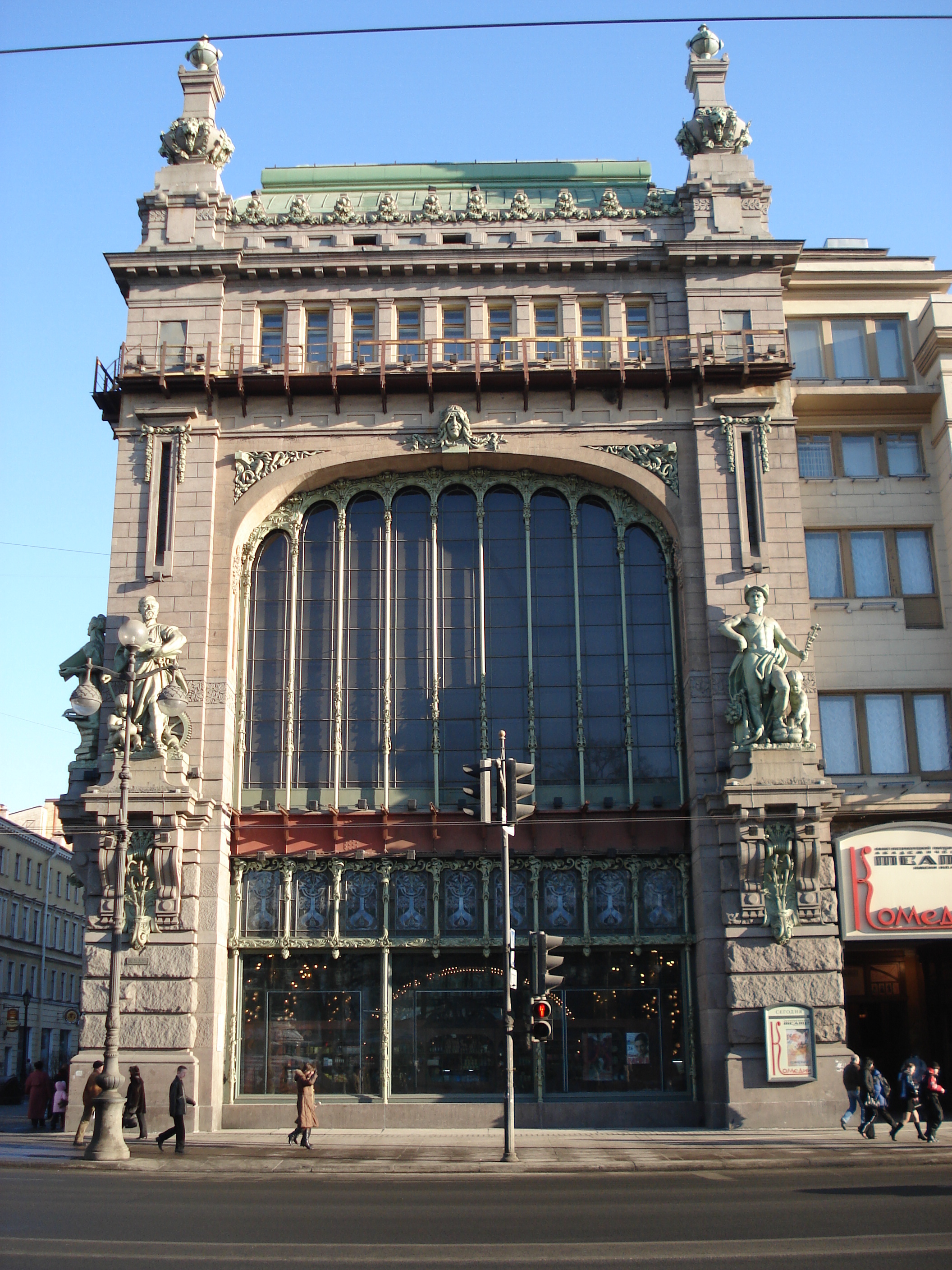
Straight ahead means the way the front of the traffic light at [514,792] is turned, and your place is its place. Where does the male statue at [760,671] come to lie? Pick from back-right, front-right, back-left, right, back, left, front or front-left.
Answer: front-left

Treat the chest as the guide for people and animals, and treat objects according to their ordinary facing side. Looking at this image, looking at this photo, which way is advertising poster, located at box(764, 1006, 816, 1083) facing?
toward the camera

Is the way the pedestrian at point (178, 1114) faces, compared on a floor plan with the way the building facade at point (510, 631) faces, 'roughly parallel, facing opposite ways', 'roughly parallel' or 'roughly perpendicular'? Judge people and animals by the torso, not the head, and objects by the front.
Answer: roughly perpendicular

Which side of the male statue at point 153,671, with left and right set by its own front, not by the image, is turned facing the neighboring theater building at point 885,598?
left

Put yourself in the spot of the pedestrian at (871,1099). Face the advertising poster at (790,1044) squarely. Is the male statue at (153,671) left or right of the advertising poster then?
left

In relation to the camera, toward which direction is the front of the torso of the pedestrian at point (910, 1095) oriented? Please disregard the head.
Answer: to the viewer's right

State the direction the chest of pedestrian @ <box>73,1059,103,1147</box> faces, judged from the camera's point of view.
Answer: to the viewer's right

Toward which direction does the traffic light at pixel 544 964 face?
to the viewer's right

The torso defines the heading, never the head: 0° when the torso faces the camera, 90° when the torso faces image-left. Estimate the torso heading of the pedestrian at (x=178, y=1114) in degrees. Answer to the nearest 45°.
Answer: approximately 270°

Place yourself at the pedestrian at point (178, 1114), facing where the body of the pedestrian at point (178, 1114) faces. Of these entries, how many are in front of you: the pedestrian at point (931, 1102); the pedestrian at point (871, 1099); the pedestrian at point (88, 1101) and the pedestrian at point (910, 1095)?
3

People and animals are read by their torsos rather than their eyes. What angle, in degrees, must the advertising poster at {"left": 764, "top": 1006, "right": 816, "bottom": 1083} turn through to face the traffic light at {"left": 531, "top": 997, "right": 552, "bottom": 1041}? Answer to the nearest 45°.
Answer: approximately 45° to its right

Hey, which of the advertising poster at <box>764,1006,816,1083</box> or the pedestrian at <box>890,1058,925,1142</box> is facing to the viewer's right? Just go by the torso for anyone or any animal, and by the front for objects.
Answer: the pedestrian

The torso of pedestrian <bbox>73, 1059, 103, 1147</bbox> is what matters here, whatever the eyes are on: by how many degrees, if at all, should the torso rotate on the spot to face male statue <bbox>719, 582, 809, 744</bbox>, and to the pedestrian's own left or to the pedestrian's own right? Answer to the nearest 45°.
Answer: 0° — they already face it

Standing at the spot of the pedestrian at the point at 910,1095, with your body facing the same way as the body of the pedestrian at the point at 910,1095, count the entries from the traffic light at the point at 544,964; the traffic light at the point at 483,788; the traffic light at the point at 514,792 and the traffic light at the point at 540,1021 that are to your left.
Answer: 0
